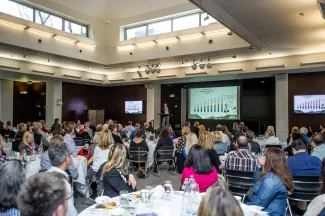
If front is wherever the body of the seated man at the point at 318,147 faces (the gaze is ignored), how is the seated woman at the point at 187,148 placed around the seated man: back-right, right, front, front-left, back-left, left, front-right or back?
front-left

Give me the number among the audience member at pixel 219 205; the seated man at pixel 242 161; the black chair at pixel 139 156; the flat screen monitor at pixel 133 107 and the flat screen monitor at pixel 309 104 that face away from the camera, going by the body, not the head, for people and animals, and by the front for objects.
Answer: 3

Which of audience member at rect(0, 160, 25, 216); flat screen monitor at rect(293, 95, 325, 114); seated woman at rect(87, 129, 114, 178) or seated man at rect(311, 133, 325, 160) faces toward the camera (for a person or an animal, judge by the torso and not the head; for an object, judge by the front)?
the flat screen monitor

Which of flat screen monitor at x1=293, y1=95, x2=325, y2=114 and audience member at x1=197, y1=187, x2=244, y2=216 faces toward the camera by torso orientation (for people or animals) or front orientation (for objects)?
the flat screen monitor

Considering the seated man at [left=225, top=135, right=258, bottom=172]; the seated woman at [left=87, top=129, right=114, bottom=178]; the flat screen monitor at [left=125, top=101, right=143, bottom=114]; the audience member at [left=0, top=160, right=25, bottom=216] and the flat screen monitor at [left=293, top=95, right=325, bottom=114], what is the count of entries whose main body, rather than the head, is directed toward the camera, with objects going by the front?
2

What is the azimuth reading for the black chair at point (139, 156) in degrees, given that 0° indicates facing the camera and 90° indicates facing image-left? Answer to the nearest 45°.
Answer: approximately 180°

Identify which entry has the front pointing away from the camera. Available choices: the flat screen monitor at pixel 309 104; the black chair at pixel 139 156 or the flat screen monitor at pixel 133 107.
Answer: the black chair

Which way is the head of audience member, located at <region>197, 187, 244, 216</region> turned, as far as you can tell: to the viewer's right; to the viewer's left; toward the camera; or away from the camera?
away from the camera

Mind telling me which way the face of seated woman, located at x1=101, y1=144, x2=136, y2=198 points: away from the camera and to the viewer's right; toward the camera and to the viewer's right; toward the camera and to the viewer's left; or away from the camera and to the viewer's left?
away from the camera and to the viewer's right

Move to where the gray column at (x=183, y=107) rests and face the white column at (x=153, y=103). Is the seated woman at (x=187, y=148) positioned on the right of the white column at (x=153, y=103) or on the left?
left

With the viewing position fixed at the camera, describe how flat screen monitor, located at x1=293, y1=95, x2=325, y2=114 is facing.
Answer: facing the viewer

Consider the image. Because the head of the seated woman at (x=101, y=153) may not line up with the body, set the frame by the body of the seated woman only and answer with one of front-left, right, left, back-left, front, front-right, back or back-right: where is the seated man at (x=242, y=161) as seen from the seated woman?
right

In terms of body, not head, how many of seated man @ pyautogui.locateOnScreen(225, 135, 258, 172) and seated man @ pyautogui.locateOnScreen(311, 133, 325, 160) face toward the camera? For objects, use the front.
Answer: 0

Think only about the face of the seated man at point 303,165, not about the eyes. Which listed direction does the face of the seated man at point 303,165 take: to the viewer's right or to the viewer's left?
to the viewer's left

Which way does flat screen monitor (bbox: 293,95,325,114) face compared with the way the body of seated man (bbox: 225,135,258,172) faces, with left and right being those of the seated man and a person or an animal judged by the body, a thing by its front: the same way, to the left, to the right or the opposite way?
the opposite way

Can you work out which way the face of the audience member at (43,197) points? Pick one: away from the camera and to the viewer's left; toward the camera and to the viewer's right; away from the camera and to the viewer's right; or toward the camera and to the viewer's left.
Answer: away from the camera and to the viewer's right

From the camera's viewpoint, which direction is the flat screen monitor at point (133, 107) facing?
toward the camera

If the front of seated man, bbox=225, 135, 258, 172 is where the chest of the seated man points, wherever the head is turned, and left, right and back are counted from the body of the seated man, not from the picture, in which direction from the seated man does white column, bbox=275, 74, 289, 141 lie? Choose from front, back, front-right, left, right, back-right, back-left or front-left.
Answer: front

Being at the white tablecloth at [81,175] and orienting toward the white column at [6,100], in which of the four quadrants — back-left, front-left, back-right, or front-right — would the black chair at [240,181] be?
back-right

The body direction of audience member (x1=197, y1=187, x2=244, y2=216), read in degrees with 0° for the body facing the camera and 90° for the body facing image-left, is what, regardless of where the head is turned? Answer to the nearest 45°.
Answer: approximately 180°
